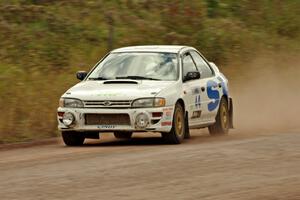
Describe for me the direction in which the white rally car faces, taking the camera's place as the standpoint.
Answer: facing the viewer and to the left of the viewer

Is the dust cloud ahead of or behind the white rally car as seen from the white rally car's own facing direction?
behind
